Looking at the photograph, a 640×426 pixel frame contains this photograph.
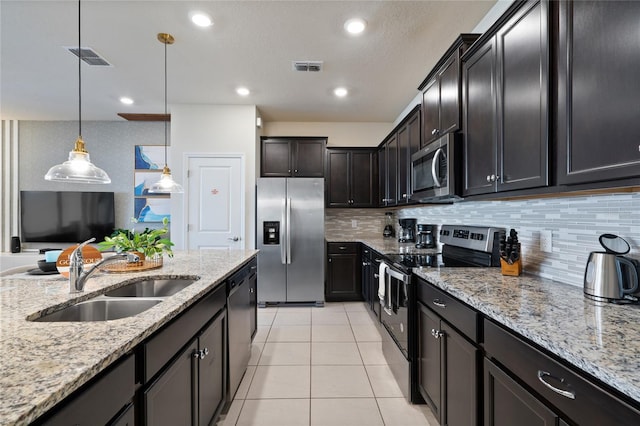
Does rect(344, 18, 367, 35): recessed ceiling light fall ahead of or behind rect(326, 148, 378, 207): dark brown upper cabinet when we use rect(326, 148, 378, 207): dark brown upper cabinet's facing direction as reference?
ahead

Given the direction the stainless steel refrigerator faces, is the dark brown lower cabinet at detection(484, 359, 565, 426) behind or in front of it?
in front

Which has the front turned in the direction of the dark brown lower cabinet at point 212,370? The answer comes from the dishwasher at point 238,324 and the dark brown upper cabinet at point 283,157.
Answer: the dark brown upper cabinet

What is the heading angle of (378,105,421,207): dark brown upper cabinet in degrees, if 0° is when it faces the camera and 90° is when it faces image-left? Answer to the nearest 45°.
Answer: approximately 90°

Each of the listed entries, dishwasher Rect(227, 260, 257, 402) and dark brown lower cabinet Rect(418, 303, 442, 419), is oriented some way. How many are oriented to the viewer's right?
1

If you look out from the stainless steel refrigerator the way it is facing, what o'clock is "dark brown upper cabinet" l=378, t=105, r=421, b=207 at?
The dark brown upper cabinet is roughly at 10 o'clock from the stainless steel refrigerator.

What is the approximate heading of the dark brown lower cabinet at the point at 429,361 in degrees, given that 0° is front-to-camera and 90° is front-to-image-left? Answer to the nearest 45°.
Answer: approximately 90°

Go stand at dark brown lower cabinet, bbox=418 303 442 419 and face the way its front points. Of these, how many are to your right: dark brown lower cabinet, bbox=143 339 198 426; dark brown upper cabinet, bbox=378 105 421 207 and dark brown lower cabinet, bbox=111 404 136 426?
1

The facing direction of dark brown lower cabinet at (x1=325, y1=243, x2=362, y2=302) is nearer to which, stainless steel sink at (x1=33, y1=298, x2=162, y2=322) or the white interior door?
the stainless steel sink
